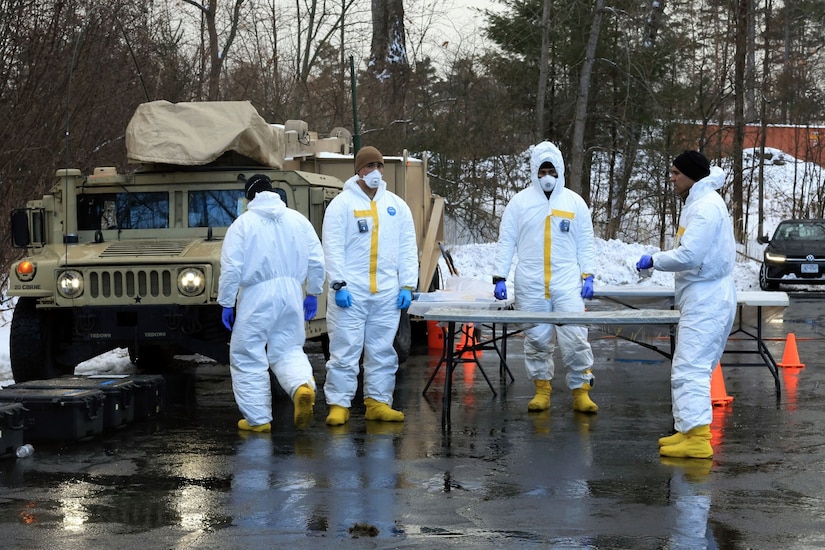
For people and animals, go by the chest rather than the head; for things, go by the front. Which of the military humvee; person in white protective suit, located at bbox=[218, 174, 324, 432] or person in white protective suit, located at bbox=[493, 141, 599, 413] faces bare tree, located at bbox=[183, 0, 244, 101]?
person in white protective suit, located at bbox=[218, 174, 324, 432]

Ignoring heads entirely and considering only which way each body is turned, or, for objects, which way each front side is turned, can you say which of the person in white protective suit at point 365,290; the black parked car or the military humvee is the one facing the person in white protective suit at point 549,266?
the black parked car

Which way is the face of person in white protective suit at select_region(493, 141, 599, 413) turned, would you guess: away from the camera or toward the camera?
toward the camera

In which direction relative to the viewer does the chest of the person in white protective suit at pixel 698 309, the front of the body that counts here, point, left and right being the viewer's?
facing to the left of the viewer

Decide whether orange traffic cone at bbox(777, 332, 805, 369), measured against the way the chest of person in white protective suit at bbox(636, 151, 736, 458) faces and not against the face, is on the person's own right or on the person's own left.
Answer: on the person's own right

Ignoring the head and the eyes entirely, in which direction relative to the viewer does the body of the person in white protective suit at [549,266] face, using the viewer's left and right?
facing the viewer

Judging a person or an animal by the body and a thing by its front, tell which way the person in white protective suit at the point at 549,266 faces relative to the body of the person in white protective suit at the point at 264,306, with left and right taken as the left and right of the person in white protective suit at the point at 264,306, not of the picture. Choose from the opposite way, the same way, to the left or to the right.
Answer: the opposite way

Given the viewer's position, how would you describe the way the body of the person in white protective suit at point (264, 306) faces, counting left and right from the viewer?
facing away from the viewer

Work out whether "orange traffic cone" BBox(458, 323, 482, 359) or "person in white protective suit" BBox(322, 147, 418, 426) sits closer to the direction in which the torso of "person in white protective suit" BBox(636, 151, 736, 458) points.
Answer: the person in white protective suit

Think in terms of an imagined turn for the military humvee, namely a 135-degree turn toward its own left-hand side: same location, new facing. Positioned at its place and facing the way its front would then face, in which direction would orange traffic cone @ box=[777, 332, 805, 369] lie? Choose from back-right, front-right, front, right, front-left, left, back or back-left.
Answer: front

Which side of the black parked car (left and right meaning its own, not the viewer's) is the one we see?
front

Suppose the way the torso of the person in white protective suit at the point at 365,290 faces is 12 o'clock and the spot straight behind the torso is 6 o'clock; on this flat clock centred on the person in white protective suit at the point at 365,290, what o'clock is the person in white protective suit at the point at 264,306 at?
the person in white protective suit at the point at 264,306 is roughly at 2 o'clock from the person in white protective suit at the point at 365,290.

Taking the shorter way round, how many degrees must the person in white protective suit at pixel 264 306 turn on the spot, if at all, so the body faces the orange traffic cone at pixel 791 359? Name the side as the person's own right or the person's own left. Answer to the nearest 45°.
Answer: approximately 45° to the person's own right

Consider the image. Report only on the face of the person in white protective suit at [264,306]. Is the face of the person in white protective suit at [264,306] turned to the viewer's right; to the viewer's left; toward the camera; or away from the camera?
away from the camera
